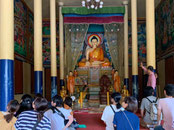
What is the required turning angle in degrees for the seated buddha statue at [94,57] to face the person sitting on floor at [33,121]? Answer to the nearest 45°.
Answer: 0° — it already faces them

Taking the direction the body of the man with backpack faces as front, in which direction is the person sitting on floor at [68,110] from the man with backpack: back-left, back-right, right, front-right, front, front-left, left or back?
left

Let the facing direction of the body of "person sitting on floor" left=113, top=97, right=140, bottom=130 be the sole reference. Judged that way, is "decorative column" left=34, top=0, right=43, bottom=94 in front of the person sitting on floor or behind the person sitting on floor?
in front

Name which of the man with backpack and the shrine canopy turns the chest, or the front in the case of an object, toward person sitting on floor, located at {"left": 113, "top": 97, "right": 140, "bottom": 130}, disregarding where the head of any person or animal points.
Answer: the shrine canopy

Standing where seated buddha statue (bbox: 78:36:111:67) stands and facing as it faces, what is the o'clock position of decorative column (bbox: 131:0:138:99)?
The decorative column is roughly at 11 o'clock from the seated buddha statue.

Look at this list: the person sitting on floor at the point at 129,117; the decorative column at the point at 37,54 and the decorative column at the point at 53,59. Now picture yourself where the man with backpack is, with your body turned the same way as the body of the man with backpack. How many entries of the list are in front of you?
2

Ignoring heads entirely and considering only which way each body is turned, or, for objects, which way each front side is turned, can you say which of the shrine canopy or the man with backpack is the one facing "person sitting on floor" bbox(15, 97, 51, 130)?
the shrine canopy

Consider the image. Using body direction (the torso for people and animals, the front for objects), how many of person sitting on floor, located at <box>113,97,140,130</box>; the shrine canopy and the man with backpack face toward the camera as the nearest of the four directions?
1

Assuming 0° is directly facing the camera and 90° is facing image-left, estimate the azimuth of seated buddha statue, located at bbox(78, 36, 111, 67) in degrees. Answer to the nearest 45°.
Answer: approximately 0°

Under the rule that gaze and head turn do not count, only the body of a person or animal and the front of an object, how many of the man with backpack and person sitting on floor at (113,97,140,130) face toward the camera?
0
